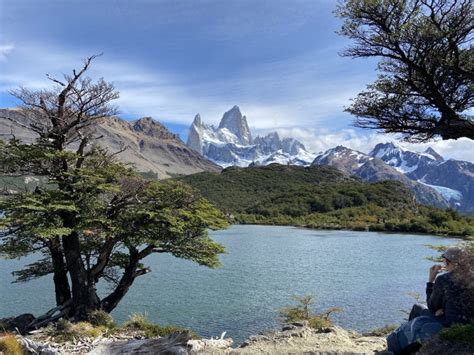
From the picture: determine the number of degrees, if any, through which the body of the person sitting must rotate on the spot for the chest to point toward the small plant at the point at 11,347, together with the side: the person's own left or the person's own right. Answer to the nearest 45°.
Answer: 0° — they already face it

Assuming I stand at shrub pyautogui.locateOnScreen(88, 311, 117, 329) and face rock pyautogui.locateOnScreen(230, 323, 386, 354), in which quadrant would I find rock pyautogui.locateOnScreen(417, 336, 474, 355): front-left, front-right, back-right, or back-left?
front-right

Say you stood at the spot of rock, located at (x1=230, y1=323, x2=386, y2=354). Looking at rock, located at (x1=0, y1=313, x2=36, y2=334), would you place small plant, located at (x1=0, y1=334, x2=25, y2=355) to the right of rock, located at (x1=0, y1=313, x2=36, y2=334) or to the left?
left

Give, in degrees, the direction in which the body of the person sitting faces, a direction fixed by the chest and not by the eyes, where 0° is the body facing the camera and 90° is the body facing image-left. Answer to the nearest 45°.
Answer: approximately 90°

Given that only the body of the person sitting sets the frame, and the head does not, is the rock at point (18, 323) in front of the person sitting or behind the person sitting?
in front

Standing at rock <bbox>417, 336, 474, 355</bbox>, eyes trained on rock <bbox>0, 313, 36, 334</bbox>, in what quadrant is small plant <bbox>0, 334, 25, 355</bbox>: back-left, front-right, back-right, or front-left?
front-left
